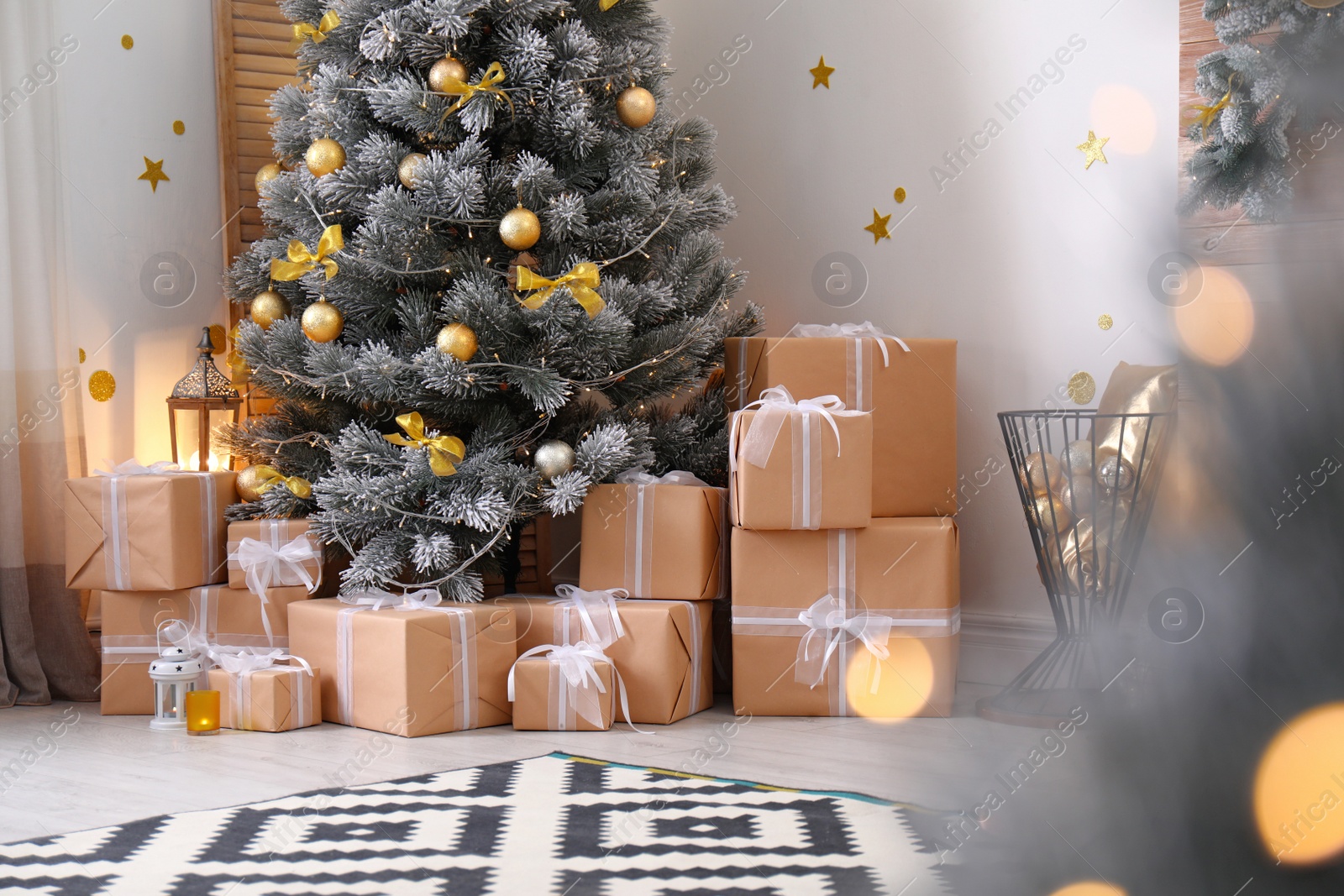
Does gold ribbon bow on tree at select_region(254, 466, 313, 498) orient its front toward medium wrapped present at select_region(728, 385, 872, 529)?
no

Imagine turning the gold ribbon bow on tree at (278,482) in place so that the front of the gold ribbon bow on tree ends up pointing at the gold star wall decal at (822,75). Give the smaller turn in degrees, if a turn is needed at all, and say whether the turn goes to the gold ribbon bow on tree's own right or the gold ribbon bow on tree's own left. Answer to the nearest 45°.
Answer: approximately 90° to the gold ribbon bow on tree's own left

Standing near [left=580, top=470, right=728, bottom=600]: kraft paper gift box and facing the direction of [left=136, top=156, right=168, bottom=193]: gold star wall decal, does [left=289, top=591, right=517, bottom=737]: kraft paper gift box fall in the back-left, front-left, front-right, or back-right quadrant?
front-left

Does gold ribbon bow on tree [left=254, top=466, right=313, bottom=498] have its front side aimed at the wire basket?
no

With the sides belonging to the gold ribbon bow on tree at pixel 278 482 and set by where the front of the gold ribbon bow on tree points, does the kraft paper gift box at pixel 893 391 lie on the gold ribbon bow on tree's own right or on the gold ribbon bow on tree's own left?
on the gold ribbon bow on tree's own left

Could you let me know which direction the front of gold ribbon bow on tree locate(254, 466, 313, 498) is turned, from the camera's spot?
facing the viewer

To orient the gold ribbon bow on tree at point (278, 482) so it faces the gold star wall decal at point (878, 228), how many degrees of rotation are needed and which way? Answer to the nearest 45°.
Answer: approximately 90° to its left

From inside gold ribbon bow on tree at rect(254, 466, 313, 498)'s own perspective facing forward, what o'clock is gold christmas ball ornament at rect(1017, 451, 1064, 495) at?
The gold christmas ball ornament is roughly at 10 o'clock from the gold ribbon bow on tree.
